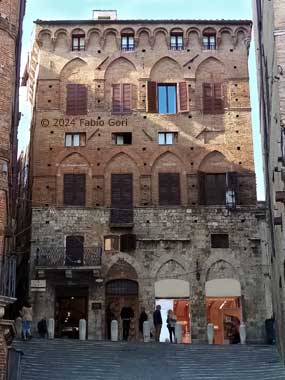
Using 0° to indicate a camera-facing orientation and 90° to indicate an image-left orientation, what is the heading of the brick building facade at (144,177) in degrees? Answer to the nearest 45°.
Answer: approximately 0°

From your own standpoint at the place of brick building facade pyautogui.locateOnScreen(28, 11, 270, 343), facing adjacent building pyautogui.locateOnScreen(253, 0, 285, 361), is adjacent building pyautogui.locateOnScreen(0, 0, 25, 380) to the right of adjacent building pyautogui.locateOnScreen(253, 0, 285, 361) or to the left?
right
